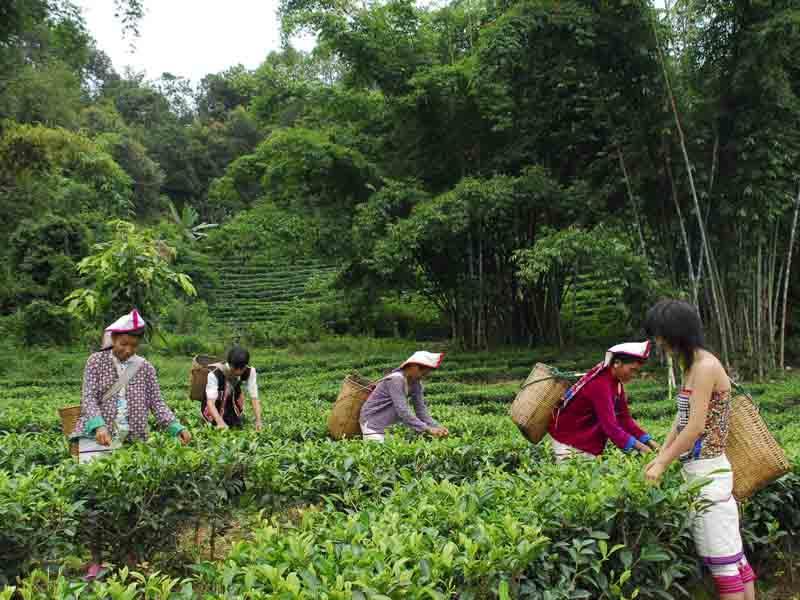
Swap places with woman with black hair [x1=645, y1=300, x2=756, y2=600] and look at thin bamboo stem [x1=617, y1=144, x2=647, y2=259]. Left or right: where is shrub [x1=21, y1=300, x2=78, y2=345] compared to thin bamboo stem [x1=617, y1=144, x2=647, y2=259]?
left

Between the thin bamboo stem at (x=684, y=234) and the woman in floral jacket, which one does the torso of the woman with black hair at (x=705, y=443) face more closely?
the woman in floral jacket

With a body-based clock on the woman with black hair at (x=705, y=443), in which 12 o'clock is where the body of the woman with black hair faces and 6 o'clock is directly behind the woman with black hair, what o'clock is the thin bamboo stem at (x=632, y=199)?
The thin bamboo stem is roughly at 3 o'clock from the woman with black hair.

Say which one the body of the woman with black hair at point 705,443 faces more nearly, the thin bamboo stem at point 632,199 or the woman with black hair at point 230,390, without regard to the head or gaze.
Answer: the woman with black hair

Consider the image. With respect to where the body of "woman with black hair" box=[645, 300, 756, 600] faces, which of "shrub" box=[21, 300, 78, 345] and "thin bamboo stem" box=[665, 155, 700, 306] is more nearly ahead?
the shrub

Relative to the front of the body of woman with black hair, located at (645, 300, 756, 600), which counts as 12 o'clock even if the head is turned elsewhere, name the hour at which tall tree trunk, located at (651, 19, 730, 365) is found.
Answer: The tall tree trunk is roughly at 3 o'clock from the woman with black hair.

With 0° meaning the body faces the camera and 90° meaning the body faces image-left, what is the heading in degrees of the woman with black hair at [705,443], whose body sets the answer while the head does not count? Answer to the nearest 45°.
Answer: approximately 90°

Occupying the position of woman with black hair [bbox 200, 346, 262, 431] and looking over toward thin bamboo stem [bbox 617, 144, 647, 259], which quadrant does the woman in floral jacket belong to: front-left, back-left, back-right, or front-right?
back-right

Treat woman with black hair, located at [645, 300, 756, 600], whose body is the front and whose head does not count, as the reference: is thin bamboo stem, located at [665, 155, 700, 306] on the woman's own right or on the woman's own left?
on the woman's own right
